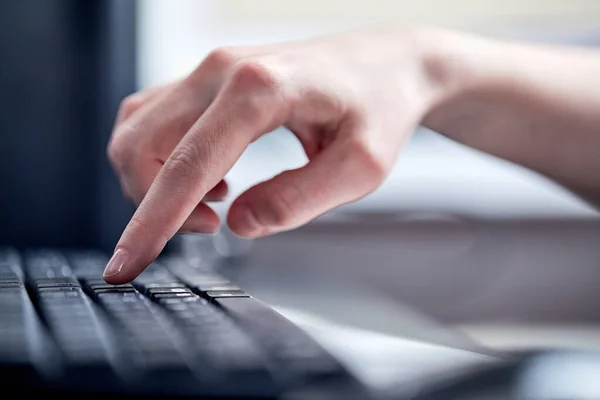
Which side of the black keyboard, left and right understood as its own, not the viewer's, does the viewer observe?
right
